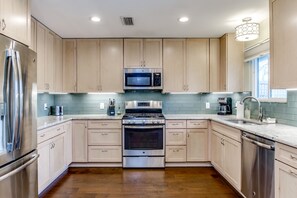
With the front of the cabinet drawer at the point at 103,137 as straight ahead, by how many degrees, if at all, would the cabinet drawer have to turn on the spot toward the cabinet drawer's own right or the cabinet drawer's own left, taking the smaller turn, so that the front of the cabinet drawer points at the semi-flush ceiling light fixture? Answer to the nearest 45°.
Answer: approximately 45° to the cabinet drawer's own left

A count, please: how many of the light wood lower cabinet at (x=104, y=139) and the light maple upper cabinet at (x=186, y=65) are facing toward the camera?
2

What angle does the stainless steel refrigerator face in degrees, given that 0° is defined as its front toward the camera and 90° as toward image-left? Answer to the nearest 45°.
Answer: approximately 315°

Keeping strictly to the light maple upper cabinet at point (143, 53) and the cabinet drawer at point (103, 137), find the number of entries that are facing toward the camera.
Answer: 2

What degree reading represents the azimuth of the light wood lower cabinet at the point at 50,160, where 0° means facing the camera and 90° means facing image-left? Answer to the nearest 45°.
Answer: approximately 315°

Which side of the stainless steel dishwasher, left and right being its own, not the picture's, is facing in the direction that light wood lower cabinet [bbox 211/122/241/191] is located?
right

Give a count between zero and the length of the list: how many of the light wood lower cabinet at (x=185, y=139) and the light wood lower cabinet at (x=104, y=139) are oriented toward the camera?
2

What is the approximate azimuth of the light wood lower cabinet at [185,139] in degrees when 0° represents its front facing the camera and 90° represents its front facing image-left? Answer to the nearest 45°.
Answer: approximately 0°

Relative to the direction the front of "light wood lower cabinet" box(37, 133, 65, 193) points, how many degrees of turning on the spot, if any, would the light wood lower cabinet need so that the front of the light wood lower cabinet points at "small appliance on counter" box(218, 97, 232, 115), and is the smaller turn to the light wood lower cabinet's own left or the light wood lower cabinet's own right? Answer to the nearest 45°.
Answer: approximately 45° to the light wood lower cabinet's own left
